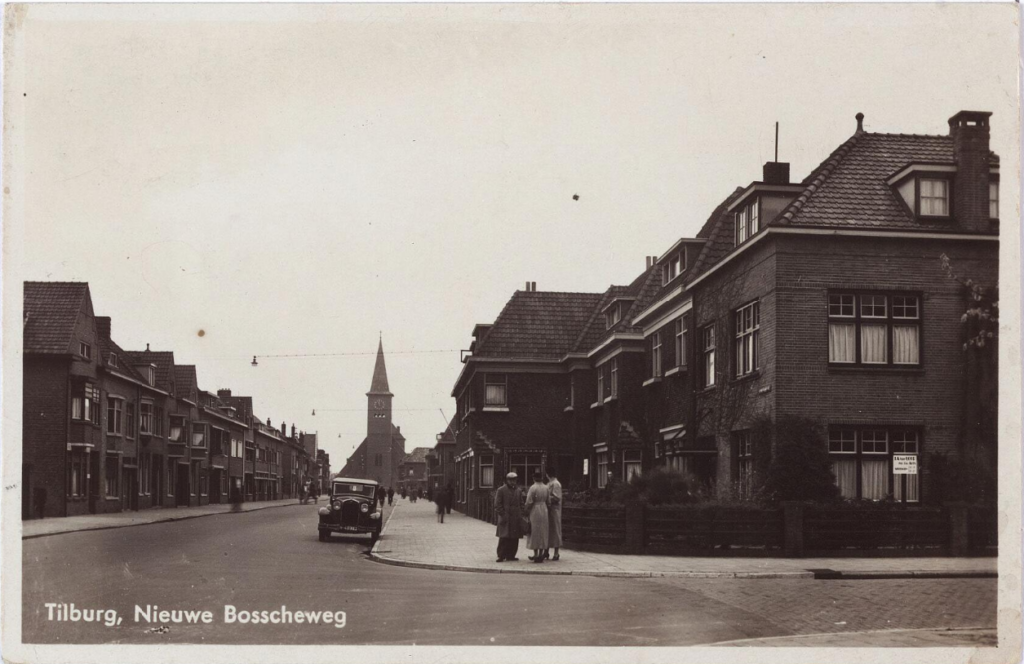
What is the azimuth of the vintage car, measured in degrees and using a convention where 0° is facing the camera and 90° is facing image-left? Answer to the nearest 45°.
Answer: approximately 0°
